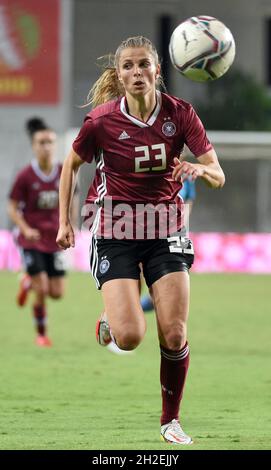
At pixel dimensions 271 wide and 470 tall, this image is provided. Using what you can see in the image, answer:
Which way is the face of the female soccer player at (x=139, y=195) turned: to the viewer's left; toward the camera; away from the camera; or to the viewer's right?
toward the camera

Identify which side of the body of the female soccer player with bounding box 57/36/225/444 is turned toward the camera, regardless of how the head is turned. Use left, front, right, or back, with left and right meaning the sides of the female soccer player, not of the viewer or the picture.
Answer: front

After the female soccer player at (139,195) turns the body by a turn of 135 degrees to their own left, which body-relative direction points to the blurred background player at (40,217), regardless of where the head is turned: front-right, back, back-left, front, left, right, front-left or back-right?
front-left

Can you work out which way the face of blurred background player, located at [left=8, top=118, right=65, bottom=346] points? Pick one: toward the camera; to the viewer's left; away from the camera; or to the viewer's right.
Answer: toward the camera
